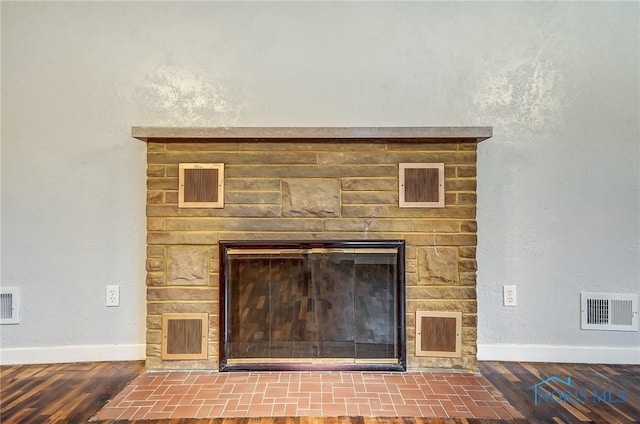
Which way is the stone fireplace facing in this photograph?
toward the camera
